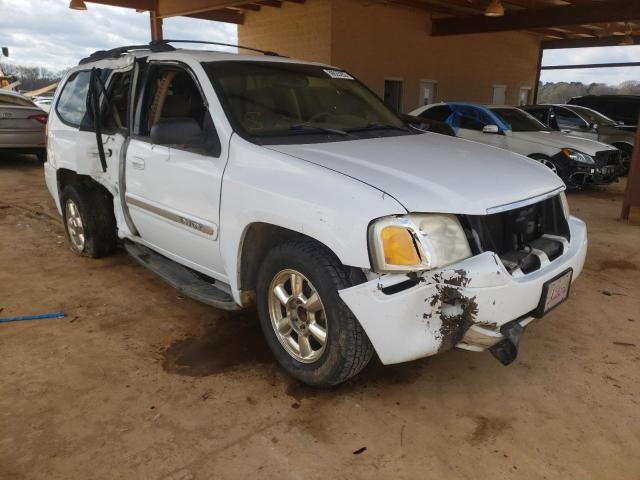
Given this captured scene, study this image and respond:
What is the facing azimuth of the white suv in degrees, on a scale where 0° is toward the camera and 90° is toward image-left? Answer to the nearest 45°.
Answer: approximately 315°

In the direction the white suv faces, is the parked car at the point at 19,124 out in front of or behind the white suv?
behind

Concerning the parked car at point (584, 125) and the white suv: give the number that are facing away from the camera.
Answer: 0

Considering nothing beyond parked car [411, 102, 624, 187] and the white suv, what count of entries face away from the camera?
0

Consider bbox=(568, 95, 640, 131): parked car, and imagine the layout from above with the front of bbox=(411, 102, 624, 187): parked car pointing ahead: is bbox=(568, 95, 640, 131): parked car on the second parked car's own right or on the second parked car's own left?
on the second parked car's own left

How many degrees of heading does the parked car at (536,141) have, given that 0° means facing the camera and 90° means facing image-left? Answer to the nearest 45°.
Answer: approximately 315°

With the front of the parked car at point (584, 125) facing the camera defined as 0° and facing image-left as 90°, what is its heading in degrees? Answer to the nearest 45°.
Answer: approximately 315°

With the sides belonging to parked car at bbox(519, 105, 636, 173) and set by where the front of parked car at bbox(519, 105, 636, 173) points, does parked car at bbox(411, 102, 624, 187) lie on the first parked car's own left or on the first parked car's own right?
on the first parked car's own right

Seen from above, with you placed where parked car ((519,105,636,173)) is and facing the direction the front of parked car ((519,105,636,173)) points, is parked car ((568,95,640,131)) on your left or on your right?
on your left
